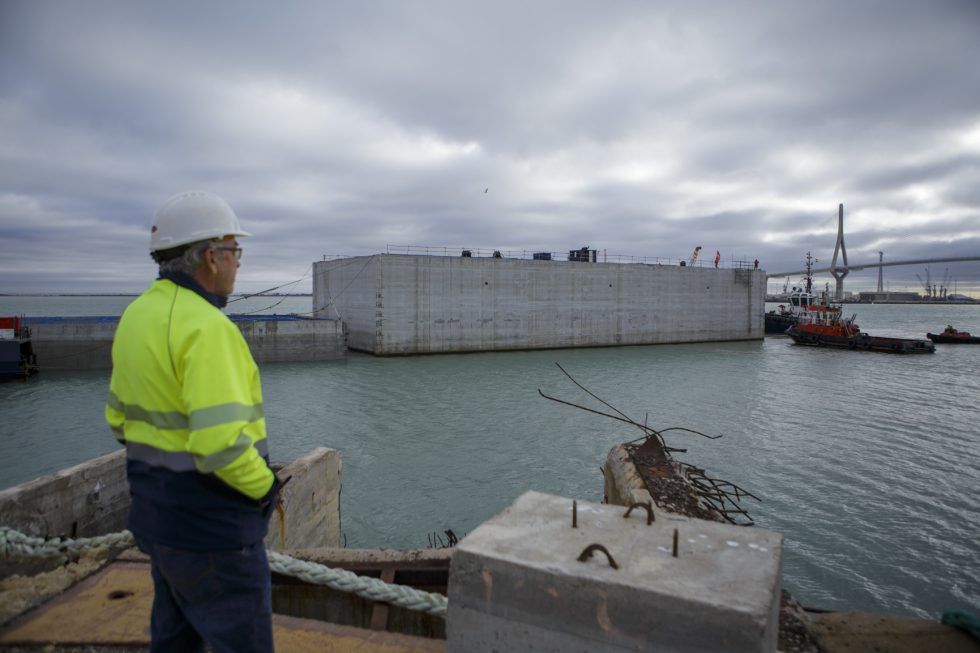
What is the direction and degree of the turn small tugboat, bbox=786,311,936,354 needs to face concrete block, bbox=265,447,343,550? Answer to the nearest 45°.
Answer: approximately 90° to its left

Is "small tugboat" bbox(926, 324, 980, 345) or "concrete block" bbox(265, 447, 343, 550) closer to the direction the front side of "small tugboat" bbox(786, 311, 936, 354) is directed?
the concrete block

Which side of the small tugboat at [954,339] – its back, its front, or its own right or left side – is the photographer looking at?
left

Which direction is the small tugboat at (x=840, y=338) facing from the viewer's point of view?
to the viewer's left

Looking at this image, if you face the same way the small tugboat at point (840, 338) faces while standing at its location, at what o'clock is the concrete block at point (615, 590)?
The concrete block is roughly at 9 o'clock from the small tugboat.

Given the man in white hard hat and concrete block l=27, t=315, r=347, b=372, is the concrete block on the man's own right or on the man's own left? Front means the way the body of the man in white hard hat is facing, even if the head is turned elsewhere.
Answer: on the man's own left

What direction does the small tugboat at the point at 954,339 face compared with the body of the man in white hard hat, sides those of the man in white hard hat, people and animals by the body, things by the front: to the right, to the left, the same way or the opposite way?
to the left

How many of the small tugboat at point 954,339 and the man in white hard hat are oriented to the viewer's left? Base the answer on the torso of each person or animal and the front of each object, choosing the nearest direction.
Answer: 1

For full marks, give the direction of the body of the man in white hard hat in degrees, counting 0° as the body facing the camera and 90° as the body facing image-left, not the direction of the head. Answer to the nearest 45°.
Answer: approximately 225°
